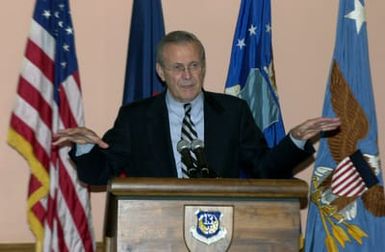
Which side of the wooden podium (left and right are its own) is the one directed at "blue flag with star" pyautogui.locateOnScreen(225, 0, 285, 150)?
back

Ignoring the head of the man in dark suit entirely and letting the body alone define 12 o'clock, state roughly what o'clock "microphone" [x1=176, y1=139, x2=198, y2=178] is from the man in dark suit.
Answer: The microphone is roughly at 12 o'clock from the man in dark suit.

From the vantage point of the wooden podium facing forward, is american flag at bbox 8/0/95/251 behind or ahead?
behind

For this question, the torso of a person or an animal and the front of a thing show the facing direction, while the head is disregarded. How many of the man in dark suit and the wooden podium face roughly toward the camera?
2

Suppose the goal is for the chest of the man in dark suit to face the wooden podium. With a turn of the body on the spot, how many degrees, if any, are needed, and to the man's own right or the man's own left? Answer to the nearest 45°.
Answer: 0° — they already face it

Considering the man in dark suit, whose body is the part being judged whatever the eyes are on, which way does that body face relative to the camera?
toward the camera

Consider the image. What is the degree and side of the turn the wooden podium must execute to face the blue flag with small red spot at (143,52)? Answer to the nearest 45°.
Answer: approximately 180°

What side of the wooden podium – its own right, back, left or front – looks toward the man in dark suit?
back

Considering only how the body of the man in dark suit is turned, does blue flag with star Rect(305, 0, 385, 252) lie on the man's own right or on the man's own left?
on the man's own left
